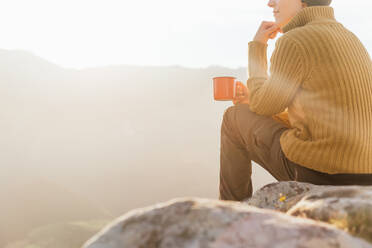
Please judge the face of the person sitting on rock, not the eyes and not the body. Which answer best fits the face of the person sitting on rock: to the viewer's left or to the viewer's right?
to the viewer's left

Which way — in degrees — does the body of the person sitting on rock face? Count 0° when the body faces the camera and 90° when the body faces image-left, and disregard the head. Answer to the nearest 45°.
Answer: approximately 135°

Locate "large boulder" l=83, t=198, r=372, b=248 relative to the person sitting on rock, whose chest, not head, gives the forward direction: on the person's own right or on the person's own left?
on the person's own left
